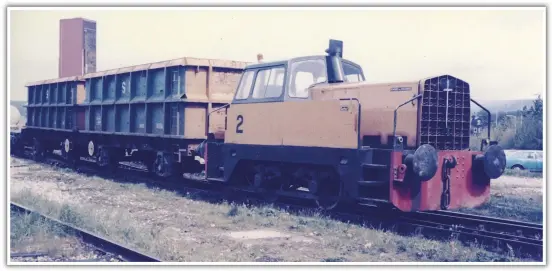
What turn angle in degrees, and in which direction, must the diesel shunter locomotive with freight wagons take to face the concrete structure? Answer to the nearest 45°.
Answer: approximately 180°

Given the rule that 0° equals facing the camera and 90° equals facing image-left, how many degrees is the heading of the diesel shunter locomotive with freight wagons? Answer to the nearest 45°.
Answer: approximately 315°

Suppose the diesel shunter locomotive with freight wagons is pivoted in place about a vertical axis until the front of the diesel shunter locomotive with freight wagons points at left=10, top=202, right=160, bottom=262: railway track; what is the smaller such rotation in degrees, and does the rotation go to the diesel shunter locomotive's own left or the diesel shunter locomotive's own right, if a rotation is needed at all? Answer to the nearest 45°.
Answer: approximately 90° to the diesel shunter locomotive's own right
